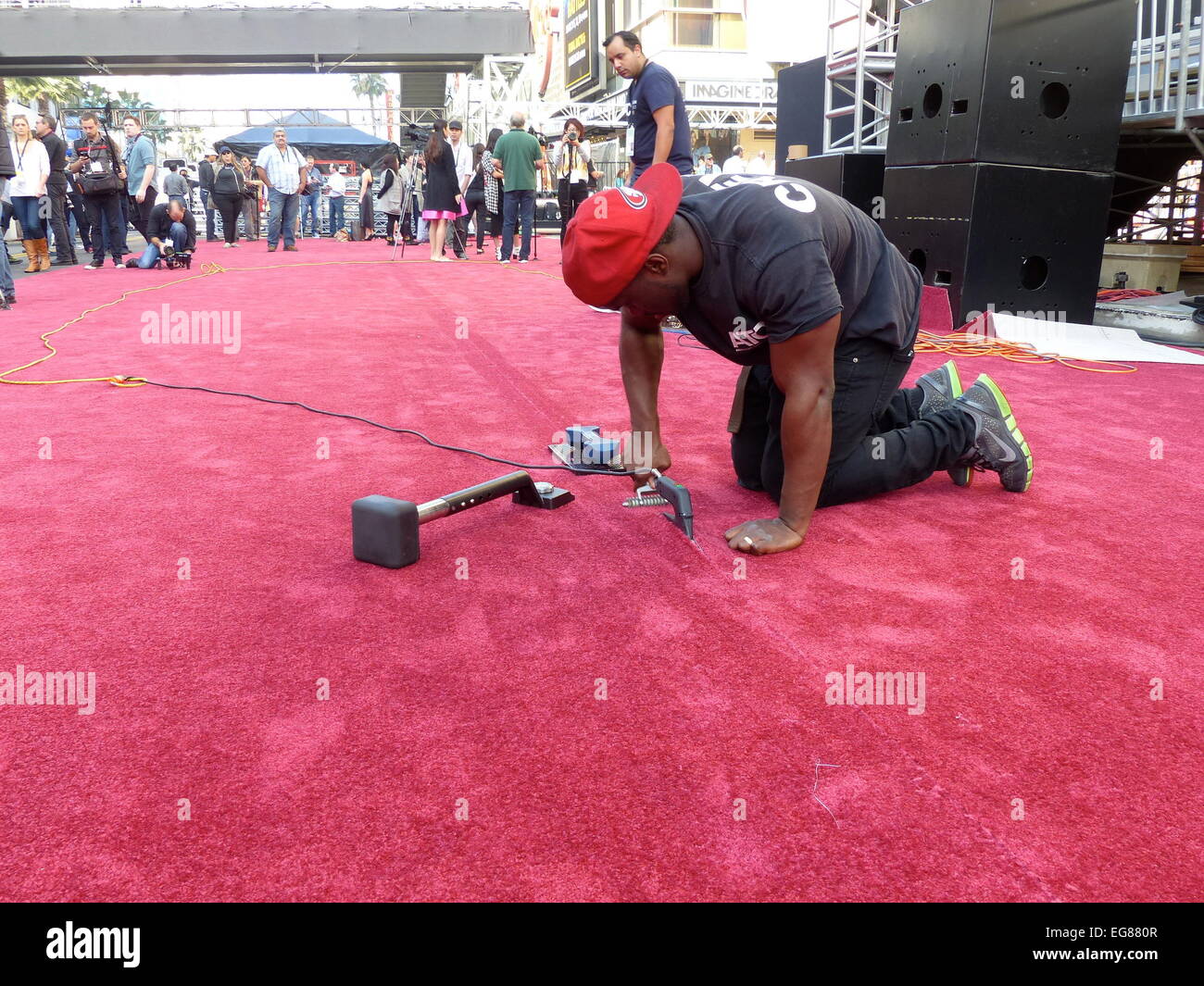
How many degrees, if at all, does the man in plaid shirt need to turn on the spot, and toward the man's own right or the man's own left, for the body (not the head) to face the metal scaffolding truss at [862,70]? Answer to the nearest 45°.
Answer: approximately 45° to the man's own left

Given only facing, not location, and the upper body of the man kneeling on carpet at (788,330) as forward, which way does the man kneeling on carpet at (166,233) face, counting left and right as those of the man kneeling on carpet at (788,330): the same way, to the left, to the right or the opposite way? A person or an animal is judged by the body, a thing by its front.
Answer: to the left

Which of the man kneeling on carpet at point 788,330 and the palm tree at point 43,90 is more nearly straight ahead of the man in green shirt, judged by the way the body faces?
the palm tree

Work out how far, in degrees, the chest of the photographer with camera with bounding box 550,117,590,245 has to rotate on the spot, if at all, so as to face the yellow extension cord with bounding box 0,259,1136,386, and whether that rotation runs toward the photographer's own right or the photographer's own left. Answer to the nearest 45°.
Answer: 0° — they already face it

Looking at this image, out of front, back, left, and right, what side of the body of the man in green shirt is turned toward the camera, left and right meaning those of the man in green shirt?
back
